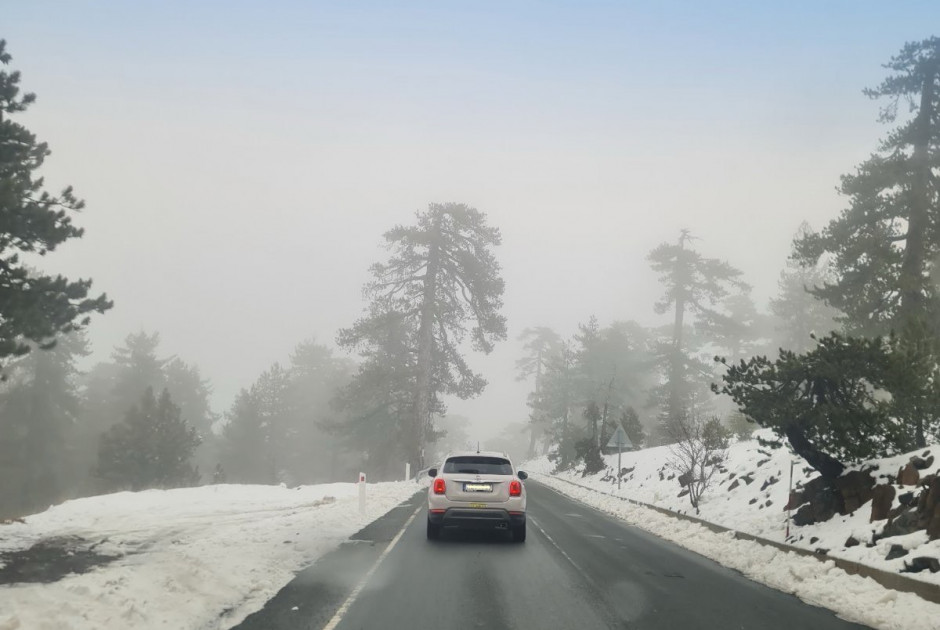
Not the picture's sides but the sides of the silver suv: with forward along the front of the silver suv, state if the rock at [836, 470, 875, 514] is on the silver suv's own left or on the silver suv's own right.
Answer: on the silver suv's own right

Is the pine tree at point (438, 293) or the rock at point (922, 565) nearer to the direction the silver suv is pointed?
the pine tree

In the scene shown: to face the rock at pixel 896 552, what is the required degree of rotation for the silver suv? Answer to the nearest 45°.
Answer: approximately 135° to its right

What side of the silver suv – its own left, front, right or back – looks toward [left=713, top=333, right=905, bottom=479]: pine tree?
right

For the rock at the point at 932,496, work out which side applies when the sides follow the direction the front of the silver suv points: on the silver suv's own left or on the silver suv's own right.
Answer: on the silver suv's own right

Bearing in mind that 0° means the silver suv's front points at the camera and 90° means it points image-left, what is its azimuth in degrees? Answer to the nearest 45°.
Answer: approximately 180°

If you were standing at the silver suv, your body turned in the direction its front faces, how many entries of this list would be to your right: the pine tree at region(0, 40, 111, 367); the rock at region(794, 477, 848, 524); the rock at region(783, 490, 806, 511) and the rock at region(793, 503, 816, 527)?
3

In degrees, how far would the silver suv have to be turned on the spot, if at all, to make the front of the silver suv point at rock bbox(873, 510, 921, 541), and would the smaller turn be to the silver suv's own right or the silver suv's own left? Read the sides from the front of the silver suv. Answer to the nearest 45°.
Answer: approximately 135° to the silver suv's own right

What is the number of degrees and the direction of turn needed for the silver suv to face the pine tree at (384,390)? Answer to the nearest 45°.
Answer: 0° — it already faces it

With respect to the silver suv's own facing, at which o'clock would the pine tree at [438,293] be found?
The pine tree is roughly at 12 o'clock from the silver suv.

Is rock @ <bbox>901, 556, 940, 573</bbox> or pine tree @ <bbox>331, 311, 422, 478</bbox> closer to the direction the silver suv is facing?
the pine tree
